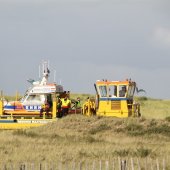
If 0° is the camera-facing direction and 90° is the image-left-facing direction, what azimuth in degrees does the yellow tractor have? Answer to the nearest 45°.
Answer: approximately 0°

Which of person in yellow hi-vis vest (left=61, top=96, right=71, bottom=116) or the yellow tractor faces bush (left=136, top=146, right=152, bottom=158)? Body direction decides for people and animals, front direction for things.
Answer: the yellow tractor
